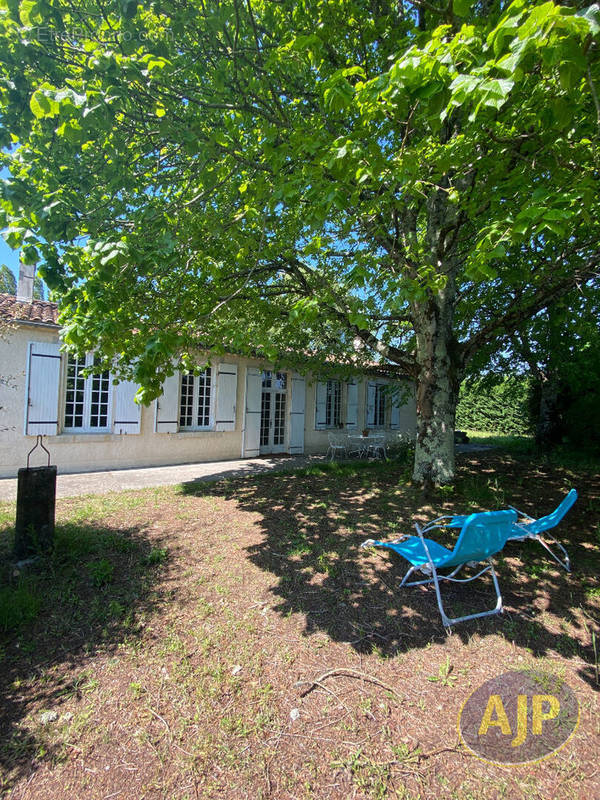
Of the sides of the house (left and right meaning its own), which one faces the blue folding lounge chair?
front

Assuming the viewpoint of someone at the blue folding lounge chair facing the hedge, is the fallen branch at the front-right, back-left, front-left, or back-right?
back-left

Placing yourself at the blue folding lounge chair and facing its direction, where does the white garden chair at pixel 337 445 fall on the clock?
The white garden chair is roughly at 1 o'clock from the blue folding lounge chair.

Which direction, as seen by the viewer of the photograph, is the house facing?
facing the viewer and to the right of the viewer

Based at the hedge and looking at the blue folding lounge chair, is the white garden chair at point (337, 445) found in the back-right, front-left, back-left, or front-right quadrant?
front-right

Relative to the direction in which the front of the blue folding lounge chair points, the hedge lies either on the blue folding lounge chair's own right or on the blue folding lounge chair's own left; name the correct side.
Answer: on the blue folding lounge chair's own right

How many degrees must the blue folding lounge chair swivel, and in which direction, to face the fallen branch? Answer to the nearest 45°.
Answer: approximately 90° to its left

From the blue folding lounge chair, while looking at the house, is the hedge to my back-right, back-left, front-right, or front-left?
front-right

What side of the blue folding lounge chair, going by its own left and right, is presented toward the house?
front

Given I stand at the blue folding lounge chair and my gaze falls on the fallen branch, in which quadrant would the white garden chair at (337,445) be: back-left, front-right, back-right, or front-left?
back-right

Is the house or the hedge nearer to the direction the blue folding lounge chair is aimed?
the house

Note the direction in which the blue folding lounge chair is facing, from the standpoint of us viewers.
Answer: facing away from the viewer and to the left of the viewer

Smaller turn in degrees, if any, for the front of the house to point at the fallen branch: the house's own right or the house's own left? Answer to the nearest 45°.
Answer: approximately 45° to the house's own right

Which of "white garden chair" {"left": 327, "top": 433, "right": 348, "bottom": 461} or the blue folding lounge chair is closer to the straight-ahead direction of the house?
the blue folding lounge chair
